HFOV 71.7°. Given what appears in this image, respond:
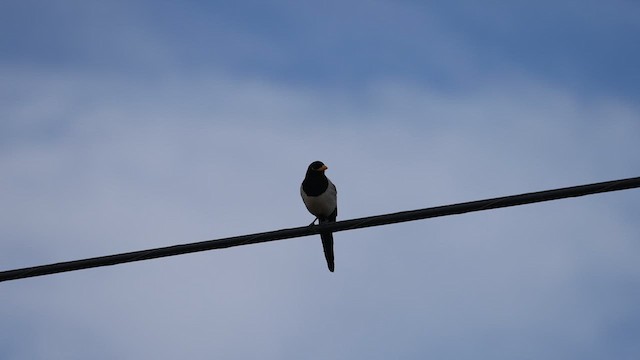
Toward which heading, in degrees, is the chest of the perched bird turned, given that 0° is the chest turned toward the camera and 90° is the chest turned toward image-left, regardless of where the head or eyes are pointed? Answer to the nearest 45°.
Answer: approximately 0°
